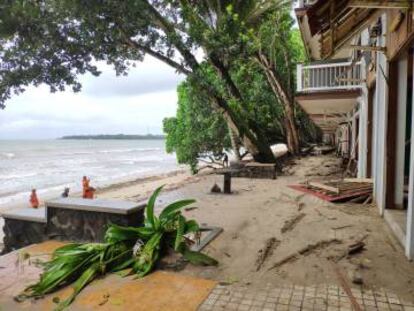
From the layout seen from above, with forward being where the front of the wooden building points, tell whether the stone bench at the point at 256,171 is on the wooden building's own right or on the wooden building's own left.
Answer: on the wooden building's own right

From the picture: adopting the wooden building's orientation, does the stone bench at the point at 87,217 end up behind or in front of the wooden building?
in front

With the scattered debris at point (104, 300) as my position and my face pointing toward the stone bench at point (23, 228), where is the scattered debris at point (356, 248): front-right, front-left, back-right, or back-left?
back-right

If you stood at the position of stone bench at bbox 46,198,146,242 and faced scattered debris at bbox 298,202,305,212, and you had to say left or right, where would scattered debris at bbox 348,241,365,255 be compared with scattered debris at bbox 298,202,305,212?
right

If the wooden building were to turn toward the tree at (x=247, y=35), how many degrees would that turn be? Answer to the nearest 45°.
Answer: approximately 45° to its right

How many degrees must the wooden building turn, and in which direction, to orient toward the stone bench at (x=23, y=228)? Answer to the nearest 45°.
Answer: approximately 45° to its left

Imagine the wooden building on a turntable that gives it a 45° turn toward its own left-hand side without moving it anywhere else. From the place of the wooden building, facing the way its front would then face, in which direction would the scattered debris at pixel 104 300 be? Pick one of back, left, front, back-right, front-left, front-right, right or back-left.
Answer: front

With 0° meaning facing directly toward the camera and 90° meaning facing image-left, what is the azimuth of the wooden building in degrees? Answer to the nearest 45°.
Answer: approximately 90°

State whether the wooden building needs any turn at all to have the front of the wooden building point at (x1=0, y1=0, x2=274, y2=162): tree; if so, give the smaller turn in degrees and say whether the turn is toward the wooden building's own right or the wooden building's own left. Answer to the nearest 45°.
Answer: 0° — it already faces it

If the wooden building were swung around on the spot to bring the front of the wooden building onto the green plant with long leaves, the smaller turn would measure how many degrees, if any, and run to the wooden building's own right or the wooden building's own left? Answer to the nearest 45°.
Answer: approximately 45° to the wooden building's own left

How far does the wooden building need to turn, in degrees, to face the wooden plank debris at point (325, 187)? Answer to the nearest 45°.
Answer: approximately 45° to its right
